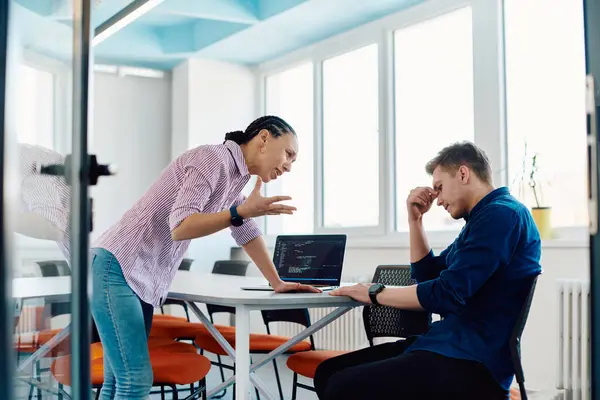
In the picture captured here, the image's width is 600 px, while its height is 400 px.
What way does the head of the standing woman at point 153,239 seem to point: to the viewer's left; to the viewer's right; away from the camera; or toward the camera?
to the viewer's right

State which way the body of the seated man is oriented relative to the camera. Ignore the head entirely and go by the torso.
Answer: to the viewer's left

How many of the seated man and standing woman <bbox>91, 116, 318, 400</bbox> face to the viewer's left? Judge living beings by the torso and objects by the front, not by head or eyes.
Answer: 1

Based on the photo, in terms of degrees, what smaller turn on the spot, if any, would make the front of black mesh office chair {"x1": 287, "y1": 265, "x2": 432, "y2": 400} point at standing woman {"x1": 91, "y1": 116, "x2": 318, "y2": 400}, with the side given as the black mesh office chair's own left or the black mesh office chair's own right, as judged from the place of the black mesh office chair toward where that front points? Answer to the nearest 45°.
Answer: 0° — it already faces them

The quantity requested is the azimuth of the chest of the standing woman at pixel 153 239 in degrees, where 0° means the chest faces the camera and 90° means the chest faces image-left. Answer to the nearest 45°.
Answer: approximately 270°

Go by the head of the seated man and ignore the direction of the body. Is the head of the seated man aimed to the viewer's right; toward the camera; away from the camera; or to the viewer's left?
to the viewer's left
